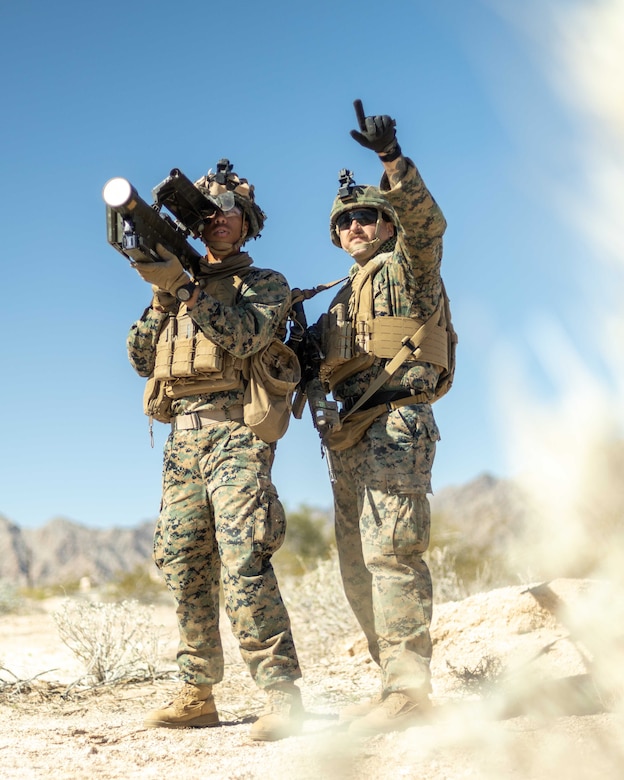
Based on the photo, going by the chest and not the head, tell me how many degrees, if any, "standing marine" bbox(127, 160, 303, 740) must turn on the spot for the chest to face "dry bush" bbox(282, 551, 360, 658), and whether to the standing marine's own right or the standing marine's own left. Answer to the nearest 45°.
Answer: approximately 135° to the standing marine's own right

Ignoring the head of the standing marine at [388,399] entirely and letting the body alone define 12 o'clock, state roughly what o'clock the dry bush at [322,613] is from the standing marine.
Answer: The dry bush is roughly at 4 o'clock from the standing marine.

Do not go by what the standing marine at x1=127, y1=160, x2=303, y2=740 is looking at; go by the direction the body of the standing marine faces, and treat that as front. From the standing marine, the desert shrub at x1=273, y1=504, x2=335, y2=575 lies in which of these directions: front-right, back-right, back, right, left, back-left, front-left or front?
back-right

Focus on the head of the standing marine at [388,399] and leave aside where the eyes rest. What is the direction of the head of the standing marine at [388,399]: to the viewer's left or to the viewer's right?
to the viewer's left

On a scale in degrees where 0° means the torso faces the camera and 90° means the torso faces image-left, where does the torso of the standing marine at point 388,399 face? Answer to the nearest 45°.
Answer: approximately 45°

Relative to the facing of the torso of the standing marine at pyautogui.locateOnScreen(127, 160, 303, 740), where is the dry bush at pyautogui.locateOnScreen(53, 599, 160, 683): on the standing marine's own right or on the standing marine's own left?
on the standing marine's own right

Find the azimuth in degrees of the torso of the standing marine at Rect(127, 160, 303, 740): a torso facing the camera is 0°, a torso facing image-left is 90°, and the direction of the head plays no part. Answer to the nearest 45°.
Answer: approximately 45°

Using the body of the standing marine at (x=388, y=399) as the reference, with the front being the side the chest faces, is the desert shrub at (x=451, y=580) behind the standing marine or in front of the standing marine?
behind
